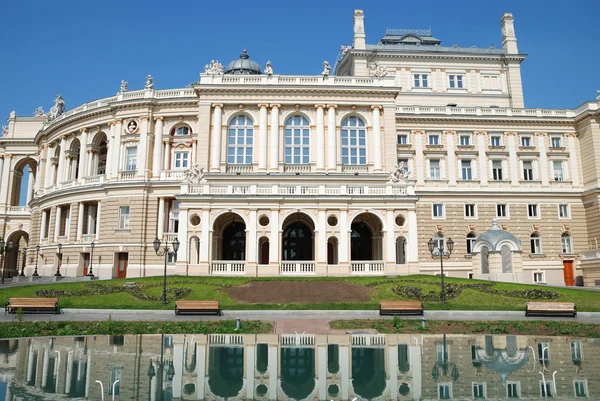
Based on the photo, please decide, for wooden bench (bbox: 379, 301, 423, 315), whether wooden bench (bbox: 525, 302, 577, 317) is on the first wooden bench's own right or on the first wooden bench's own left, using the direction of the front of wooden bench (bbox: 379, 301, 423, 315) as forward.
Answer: on the first wooden bench's own left

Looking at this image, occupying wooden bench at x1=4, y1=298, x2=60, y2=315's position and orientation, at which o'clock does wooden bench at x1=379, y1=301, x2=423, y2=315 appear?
wooden bench at x1=379, y1=301, x2=423, y2=315 is roughly at 10 o'clock from wooden bench at x1=4, y1=298, x2=60, y2=315.

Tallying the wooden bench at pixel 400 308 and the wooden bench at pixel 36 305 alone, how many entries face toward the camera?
2

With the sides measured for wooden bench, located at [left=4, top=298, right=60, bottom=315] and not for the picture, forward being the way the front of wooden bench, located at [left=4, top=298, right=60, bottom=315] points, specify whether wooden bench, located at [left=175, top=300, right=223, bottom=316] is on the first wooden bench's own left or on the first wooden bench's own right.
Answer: on the first wooden bench's own left

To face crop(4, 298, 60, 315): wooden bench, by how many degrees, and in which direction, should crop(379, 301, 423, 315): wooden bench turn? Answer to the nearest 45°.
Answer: approximately 90° to its right

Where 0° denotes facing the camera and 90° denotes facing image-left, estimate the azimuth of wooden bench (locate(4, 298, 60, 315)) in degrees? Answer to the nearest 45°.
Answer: approximately 0°

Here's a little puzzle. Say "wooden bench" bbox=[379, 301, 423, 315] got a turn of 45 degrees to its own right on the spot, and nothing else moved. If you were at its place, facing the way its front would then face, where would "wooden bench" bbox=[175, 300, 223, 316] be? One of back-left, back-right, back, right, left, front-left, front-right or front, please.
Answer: front-right

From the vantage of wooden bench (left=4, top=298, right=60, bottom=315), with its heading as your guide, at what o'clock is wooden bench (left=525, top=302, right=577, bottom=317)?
wooden bench (left=525, top=302, right=577, bottom=317) is roughly at 10 o'clock from wooden bench (left=4, top=298, right=60, bottom=315).
